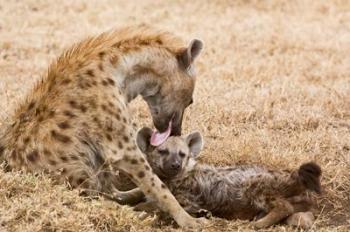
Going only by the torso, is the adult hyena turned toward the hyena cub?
yes

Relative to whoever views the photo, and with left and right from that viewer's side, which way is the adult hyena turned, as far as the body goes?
facing to the right of the viewer
